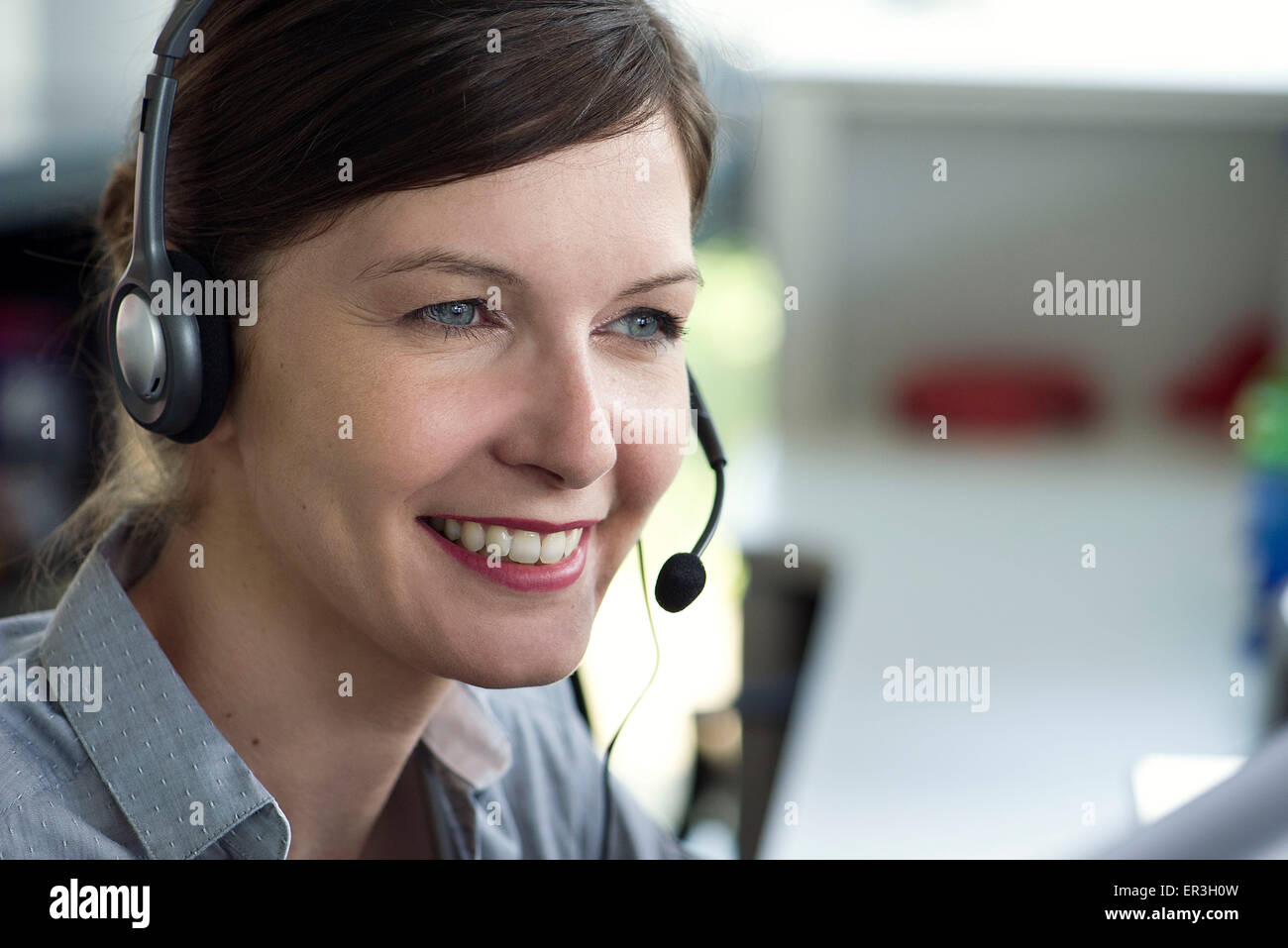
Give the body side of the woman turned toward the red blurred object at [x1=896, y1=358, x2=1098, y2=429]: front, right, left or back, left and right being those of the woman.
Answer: left

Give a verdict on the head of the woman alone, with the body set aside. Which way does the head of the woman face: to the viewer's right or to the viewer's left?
to the viewer's right

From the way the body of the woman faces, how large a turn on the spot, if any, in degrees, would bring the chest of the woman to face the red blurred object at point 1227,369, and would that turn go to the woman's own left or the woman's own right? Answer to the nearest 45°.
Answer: approximately 90° to the woman's own left

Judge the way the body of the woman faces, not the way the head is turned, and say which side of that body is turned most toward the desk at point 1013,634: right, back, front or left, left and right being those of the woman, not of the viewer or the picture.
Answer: left

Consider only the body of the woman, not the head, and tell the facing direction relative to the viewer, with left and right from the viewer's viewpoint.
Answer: facing the viewer and to the right of the viewer
